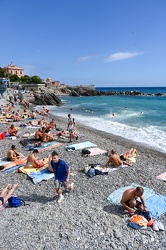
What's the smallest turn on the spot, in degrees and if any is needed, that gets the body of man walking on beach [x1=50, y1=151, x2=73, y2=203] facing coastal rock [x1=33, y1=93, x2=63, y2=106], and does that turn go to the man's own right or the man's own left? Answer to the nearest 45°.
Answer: approximately 135° to the man's own right

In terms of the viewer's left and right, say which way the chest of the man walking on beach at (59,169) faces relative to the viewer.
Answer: facing the viewer and to the left of the viewer

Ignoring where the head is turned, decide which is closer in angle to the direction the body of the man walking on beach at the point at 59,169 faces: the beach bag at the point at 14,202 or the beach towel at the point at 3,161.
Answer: the beach bag

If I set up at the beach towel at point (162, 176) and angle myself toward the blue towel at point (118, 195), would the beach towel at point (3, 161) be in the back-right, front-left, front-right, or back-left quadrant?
front-right
